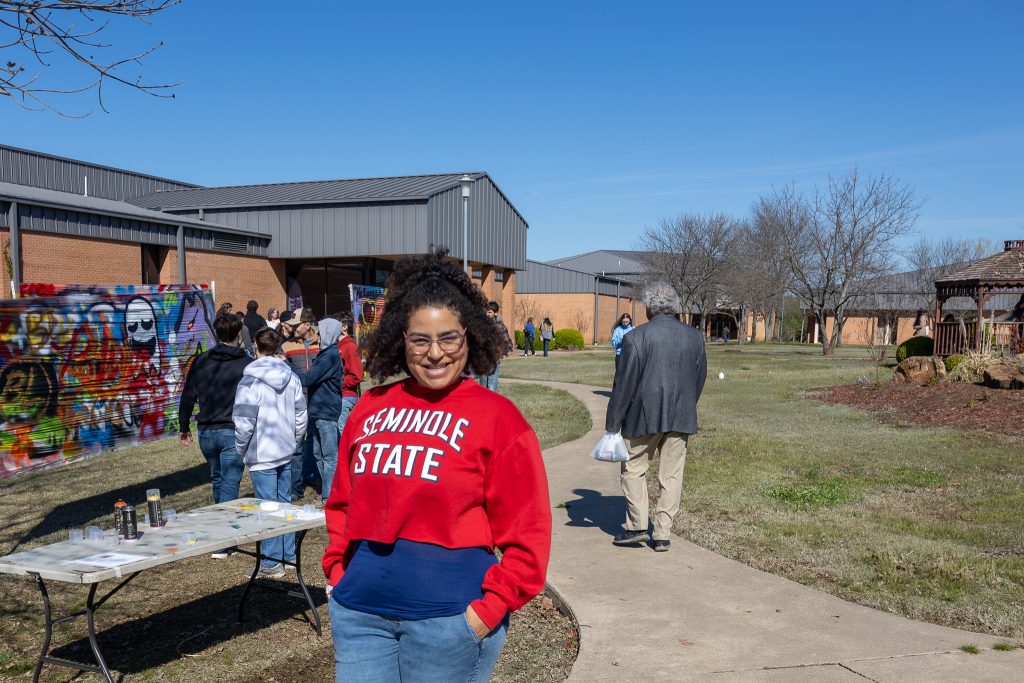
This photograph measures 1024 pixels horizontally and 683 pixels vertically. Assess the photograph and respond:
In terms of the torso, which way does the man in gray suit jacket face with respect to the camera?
away from the camera

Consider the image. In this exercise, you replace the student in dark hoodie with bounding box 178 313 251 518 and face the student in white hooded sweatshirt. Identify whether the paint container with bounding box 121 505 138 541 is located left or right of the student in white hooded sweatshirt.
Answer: right

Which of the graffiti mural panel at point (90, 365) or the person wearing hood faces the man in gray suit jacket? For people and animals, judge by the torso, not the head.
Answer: the graffiti mural panel

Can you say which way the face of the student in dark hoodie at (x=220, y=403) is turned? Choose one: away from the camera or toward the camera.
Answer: away from the camera

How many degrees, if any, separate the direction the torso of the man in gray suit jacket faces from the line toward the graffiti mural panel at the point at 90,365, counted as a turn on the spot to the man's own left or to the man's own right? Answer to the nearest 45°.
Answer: approximately 90° to the man's own left

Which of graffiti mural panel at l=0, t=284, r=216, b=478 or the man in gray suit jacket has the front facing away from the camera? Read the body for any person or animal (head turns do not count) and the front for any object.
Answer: the man in gray suit jacket

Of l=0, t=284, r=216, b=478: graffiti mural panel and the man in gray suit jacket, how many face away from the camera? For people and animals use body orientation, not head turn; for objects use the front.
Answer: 1

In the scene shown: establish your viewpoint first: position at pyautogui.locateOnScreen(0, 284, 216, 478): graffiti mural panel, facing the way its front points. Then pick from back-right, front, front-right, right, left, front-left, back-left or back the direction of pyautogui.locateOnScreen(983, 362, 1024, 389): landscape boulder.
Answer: front-left

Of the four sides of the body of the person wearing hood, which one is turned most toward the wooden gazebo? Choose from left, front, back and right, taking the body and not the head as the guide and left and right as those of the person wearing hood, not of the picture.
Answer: right

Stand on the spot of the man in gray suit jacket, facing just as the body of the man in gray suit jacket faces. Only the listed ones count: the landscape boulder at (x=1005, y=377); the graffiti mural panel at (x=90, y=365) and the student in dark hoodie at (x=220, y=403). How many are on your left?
2

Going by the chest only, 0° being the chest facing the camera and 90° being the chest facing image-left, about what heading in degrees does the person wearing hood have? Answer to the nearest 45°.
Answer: approximately 135°

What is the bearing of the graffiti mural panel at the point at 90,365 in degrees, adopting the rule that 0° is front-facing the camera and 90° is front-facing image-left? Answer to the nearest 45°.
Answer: approximately 315°
